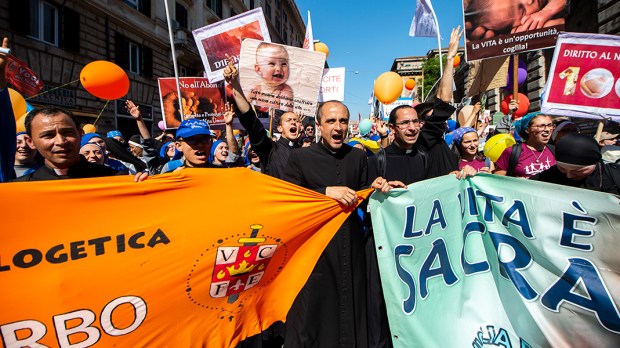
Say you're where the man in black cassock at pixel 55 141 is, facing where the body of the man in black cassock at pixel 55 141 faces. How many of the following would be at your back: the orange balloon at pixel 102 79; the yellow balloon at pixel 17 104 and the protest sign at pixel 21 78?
3

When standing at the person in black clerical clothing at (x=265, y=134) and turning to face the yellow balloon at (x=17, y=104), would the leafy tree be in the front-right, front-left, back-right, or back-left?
back-right

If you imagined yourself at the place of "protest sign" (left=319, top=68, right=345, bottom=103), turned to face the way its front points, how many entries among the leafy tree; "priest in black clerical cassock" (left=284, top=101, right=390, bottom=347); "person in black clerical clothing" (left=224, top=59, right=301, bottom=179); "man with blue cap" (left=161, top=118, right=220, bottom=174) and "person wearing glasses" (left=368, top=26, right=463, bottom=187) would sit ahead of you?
4

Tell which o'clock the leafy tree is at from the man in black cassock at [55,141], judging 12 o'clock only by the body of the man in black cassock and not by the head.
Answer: The leafy tree is roughly at 8 o'clock from the man in black cassock.

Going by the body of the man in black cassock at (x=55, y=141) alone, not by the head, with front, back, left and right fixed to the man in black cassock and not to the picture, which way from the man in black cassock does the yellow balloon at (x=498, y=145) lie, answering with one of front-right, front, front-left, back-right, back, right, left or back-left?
left

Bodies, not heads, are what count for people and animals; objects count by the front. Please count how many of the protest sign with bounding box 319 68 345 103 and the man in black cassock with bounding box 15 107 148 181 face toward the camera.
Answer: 2

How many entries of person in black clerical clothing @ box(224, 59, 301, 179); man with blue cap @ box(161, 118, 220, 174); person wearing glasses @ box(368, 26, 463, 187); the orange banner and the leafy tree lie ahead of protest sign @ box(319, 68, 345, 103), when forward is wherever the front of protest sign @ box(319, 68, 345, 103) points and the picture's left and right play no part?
4

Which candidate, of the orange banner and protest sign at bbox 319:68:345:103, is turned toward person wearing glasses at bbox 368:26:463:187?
the protest sign

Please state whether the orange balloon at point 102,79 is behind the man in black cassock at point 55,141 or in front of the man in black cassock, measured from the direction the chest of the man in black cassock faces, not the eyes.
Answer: behind

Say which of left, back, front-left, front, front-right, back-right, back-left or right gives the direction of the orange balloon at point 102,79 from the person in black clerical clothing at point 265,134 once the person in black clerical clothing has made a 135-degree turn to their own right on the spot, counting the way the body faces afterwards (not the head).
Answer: front-left
